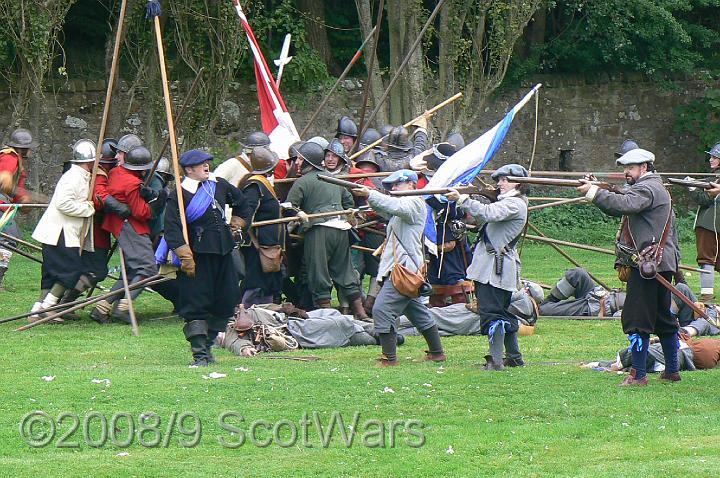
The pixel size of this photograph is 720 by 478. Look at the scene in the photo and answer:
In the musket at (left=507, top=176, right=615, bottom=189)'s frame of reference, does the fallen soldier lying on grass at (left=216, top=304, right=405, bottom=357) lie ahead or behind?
ahead

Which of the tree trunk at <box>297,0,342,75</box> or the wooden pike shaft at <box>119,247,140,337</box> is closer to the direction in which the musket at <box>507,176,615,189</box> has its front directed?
the wooden pike shaft

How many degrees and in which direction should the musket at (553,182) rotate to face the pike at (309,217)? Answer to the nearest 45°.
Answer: approximately 45° to its right

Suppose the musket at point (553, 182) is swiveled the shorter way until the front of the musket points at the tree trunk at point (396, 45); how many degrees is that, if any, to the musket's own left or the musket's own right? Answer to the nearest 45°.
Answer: approximately 90° to the musket's own right

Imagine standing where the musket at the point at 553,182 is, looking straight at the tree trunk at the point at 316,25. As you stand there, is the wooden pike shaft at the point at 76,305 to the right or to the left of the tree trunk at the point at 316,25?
left

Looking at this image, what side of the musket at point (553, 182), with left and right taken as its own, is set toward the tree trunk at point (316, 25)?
right

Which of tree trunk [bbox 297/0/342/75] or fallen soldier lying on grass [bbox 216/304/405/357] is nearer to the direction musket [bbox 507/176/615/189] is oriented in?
the fallen soldier lying on grass

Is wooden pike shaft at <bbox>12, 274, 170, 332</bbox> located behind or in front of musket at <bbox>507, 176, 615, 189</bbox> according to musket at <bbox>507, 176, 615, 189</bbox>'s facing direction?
in front

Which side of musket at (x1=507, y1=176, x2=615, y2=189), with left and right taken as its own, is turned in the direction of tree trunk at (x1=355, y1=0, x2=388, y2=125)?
right

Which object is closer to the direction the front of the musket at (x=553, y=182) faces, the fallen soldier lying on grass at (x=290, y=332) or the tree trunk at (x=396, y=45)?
the fallen soldier lying on grass

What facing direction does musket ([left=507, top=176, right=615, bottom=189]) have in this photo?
to the viewer's left
